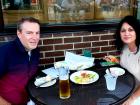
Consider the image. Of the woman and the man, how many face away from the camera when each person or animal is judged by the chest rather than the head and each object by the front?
0

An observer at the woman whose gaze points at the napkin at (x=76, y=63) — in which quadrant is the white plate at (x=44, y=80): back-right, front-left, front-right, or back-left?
front-left

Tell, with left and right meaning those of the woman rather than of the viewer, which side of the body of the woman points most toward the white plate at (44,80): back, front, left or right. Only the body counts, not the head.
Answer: front

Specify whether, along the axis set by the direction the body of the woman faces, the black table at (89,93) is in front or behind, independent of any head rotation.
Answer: in front

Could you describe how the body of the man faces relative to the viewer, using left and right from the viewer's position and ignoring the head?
facing the viewer and to the right of the viewer

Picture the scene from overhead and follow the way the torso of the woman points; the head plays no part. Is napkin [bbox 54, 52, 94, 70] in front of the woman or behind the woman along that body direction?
in front

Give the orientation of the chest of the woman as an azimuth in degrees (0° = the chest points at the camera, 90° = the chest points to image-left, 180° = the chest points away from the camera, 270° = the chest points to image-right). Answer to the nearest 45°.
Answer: approximately 45°

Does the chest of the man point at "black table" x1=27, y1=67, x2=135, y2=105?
yes

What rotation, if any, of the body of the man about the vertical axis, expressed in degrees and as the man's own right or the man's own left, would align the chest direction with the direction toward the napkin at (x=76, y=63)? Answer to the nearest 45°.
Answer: approximately 45° to the man's own left

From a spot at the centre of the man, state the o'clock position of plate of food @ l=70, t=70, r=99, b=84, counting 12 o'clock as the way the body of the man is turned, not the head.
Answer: The plate of food is roughly at 11 o'clock from the man.

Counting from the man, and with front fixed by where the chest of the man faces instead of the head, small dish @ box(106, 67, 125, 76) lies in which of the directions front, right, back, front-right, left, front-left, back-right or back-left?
front-left
